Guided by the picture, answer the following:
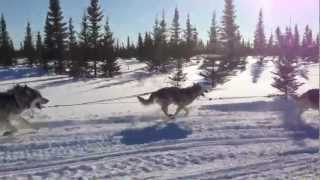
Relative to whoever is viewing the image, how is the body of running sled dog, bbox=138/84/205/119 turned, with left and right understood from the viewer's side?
facing to the right of the viewer

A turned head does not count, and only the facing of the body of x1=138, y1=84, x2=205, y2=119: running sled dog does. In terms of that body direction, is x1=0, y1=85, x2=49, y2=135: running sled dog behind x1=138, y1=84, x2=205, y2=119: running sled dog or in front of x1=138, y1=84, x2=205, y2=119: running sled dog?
behind

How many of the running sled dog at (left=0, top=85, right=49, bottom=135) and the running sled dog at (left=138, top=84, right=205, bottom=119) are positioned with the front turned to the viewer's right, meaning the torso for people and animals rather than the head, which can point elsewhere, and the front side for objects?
2

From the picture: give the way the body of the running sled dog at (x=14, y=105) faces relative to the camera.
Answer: to the viewer's right

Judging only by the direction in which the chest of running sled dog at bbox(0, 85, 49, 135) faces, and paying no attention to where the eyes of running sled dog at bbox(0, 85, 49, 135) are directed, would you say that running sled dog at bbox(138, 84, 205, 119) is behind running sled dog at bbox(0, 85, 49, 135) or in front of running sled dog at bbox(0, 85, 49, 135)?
in front

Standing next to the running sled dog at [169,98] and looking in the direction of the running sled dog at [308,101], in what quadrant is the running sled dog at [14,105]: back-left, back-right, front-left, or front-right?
back-right

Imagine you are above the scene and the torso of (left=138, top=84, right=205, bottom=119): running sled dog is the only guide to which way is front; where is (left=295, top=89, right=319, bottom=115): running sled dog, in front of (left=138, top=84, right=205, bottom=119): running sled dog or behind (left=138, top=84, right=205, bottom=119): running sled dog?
in front
